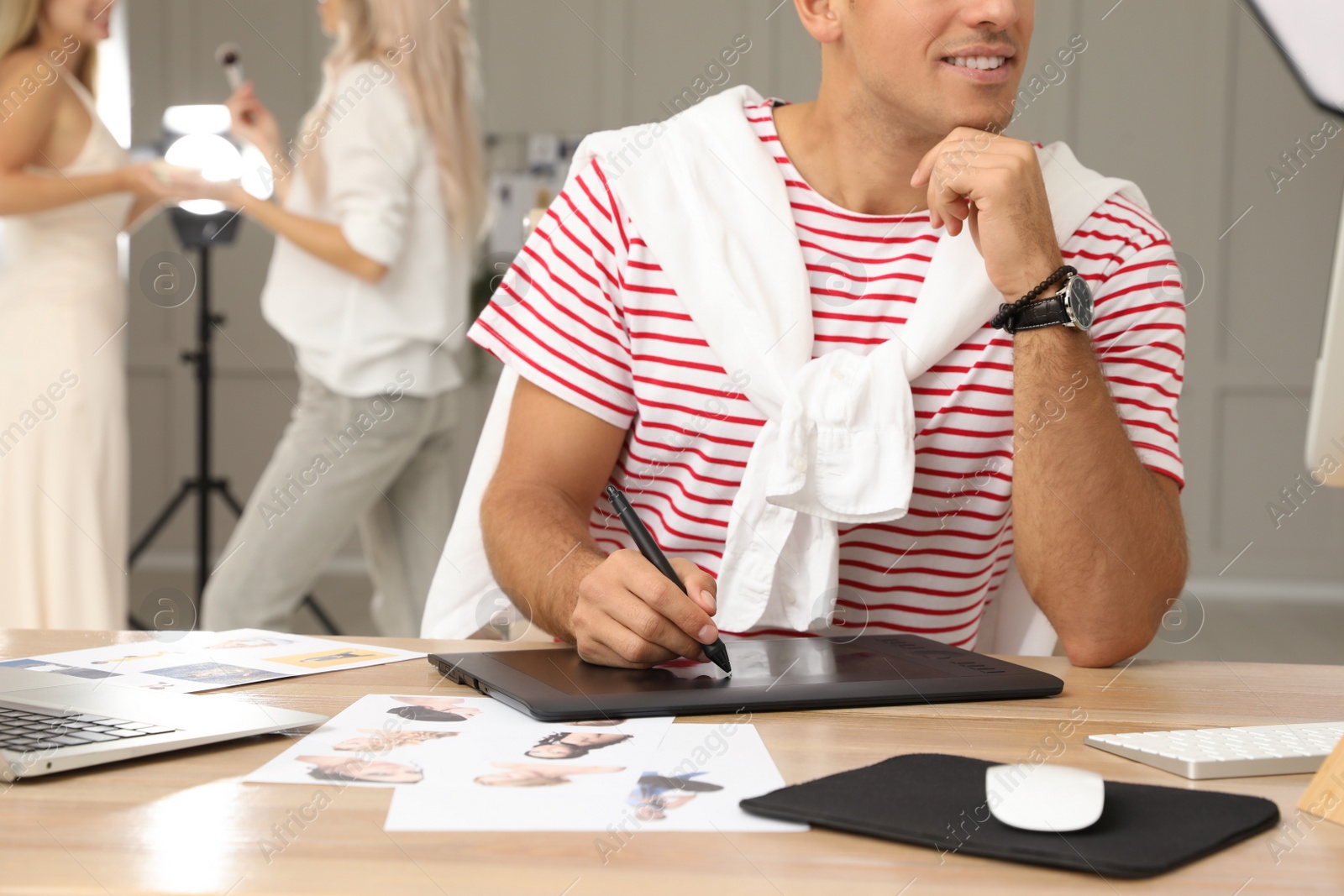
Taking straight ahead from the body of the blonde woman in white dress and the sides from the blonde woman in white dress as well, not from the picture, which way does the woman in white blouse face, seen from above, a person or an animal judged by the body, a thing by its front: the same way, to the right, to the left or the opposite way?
the opposite way

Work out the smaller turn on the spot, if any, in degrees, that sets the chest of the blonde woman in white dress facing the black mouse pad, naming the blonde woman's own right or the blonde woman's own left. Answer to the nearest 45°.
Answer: approximately 90° to the blonde woman's own right

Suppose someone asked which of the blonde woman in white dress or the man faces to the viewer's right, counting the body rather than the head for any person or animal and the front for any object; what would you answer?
the blonde woman in white dress

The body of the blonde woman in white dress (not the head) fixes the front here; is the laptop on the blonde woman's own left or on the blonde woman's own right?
on the blonde woman's own right

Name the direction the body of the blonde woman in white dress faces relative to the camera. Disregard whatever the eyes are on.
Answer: to the viewer's right

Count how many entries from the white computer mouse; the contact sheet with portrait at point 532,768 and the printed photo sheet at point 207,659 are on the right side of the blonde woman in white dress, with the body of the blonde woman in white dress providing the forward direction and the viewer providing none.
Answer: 3

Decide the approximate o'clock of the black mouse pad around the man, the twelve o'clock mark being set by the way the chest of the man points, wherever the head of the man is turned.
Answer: The black mouse pad is roughly at 12 o'clock from the man.

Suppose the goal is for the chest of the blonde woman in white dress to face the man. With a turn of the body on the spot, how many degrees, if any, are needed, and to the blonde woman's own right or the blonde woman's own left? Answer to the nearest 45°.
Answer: approximately 45° to the blonde woman's own right

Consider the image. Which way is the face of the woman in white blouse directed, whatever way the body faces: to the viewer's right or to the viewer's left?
to the viewer's left

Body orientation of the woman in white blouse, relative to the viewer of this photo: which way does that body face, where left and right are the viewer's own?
facing to the left of the viewer
